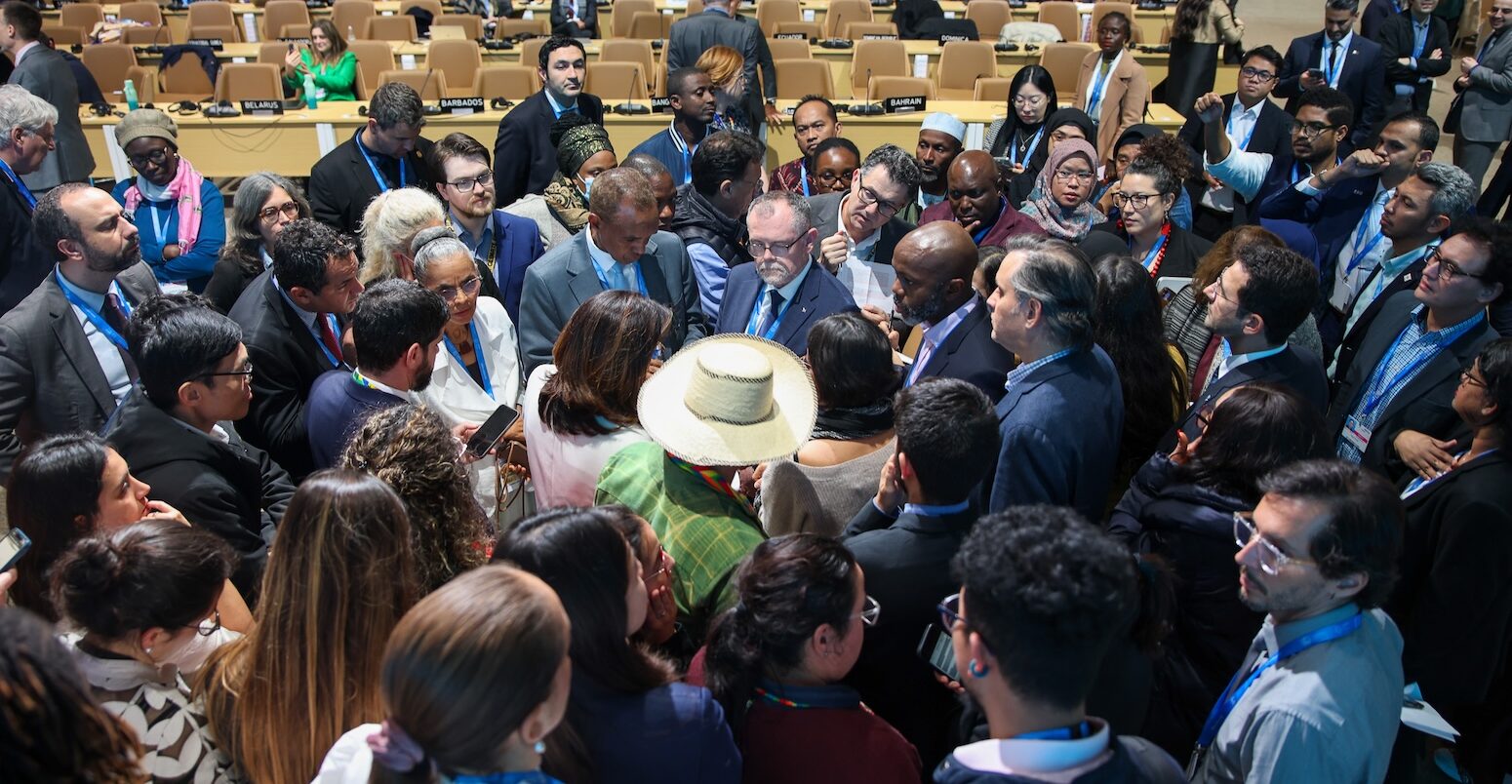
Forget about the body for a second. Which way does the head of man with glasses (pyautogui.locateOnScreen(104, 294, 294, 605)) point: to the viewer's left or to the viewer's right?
to the viewer's right

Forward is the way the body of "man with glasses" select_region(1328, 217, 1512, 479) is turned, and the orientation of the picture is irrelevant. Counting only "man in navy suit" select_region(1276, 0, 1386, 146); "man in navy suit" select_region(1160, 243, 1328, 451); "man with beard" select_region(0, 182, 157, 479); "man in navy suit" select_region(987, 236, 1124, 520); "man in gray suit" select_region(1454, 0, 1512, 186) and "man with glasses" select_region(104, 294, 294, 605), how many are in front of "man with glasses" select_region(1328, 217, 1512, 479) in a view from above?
4

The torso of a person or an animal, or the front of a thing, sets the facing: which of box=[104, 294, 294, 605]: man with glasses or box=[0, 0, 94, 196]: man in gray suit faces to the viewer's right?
the man with glasses

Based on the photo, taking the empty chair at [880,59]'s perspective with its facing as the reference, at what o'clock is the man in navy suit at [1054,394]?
The man in navy suit is roughly at 12 o'clock from the empty chair.

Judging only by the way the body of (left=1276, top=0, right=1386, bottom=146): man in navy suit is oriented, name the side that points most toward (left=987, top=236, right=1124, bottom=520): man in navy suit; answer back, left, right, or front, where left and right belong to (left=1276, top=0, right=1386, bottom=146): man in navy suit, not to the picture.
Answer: front

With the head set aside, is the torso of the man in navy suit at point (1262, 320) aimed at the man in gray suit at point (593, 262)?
yes

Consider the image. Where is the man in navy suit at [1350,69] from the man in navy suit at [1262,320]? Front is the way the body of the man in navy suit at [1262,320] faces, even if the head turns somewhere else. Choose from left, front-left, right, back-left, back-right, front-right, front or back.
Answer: right

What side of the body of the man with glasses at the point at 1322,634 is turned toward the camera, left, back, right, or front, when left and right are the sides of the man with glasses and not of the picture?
left

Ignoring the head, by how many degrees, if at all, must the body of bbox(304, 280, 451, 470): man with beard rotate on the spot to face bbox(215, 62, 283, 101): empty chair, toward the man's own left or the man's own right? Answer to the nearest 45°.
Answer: approximately 45° to the man's own left

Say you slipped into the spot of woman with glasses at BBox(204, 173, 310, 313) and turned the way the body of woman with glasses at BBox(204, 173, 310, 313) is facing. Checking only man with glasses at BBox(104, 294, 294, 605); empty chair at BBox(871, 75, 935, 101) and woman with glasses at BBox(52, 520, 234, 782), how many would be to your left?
1

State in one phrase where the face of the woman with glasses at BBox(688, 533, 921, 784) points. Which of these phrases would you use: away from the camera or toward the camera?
away from the camera

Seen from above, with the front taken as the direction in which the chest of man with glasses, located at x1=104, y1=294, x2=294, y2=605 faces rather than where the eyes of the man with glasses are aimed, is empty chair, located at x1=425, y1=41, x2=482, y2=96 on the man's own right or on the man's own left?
on the man's own left

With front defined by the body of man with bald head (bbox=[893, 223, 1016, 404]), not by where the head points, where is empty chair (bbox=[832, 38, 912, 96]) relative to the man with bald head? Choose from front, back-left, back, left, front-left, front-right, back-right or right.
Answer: back-right
